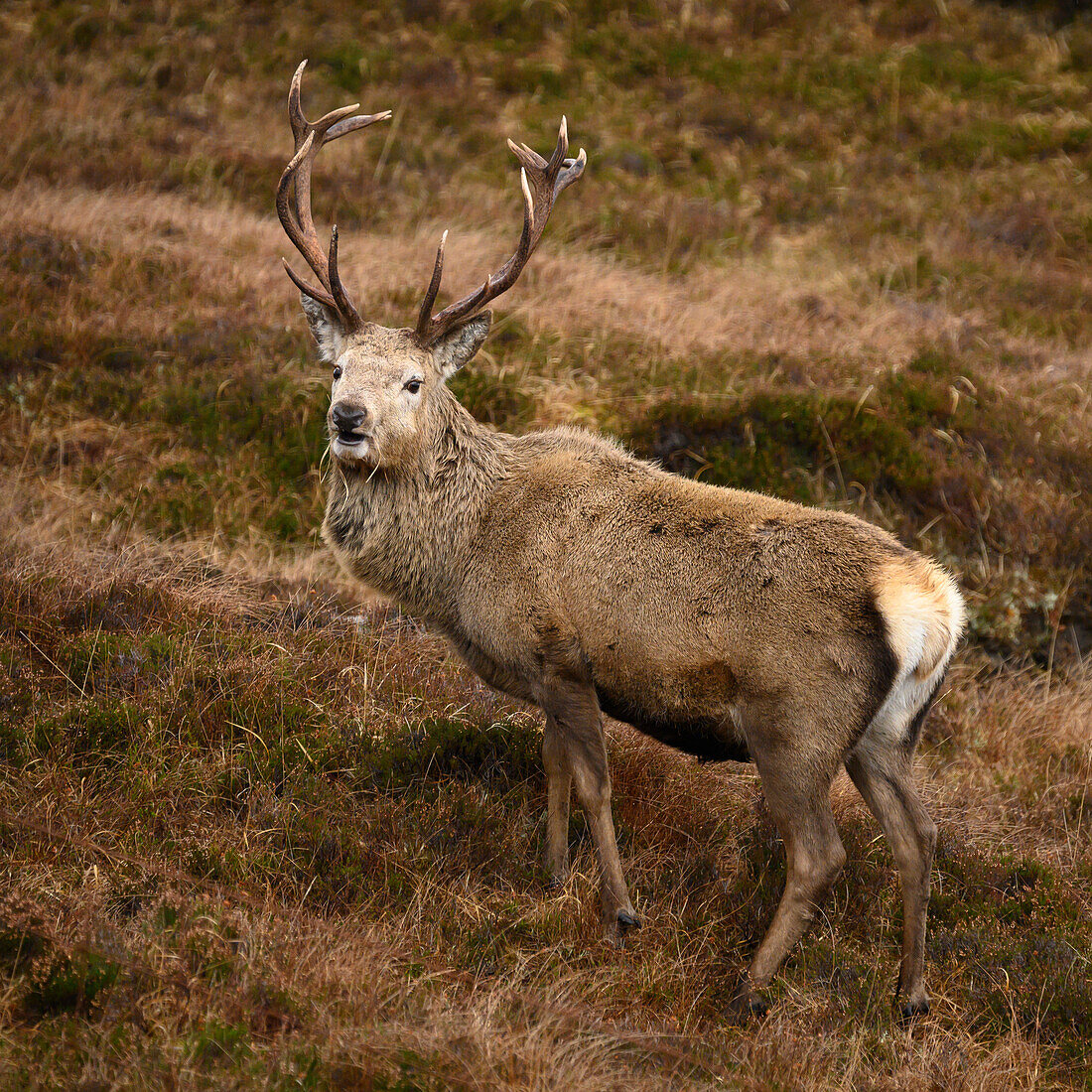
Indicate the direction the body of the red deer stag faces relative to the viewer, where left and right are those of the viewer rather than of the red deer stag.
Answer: facing away from the viewer and to the left of the viewer
